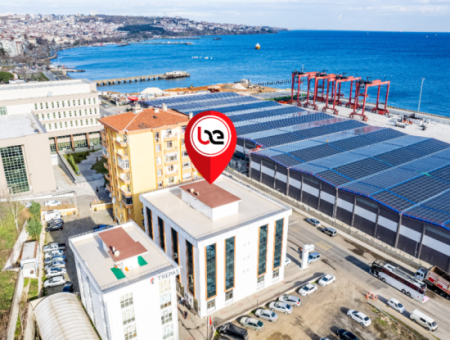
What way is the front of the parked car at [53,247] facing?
to the viewer's left

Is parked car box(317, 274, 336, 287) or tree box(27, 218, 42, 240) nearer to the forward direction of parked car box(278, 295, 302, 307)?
the tree

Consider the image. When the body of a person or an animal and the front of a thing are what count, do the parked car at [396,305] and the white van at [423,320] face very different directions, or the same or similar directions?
same or similar directions

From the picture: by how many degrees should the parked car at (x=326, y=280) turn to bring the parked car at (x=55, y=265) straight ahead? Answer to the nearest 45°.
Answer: approximately 45° to its right
